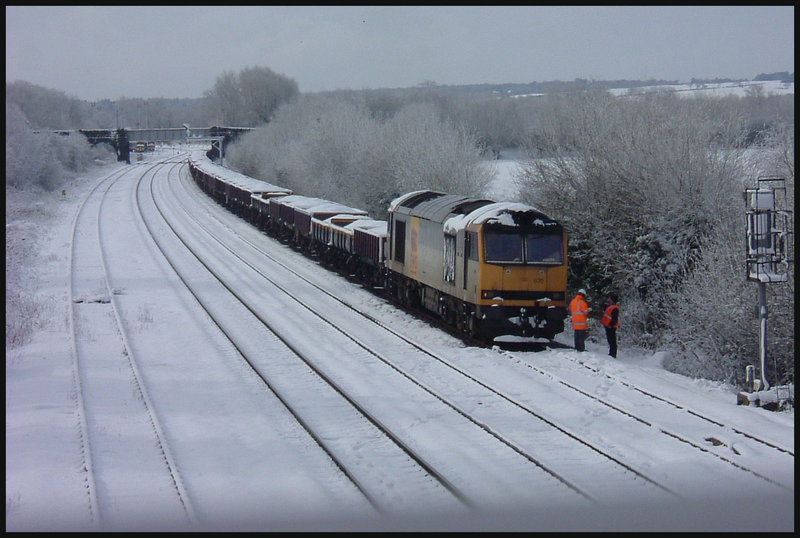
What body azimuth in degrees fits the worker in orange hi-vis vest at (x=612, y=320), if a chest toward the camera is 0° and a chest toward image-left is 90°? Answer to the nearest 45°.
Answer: approximately 90°

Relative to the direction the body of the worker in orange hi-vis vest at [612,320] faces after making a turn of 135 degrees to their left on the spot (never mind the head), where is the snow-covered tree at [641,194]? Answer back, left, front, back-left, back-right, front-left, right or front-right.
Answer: back-left

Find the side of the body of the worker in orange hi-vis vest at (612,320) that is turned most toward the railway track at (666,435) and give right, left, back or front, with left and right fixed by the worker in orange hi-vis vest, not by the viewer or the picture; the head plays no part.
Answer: left

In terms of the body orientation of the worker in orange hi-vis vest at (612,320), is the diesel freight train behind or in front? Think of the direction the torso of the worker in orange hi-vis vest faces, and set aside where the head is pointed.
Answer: in front
